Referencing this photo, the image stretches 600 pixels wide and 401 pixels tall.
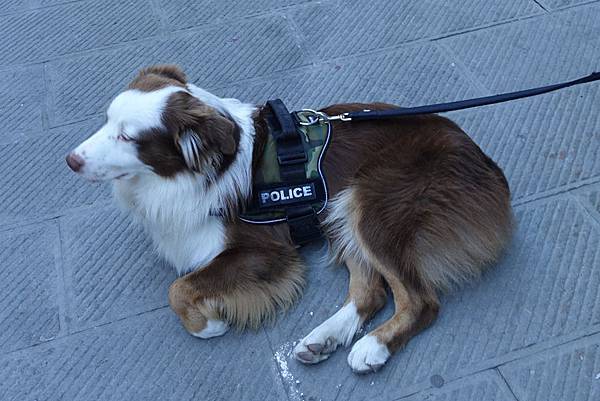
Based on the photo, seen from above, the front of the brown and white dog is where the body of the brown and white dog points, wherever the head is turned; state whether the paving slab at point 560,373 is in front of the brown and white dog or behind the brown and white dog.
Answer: behind

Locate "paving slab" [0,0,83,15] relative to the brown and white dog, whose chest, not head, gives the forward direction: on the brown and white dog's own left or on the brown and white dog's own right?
on the brown and white dog's own right

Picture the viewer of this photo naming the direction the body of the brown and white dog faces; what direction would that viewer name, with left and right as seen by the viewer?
facing to the left of the viewer

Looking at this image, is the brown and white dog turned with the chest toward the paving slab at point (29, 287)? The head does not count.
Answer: yes

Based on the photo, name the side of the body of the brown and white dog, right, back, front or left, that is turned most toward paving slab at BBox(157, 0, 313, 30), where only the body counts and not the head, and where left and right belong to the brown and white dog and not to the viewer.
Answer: right

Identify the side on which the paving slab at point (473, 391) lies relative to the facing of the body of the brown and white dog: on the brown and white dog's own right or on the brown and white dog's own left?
on the brown and white dog's own left

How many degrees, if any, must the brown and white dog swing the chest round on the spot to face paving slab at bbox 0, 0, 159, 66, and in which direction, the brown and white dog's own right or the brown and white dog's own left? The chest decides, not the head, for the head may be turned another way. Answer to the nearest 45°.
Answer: approximately 45° to the brown and white dog's own right

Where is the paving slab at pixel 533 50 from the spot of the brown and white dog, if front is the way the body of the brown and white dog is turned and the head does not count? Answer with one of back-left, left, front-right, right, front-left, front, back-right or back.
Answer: back-right

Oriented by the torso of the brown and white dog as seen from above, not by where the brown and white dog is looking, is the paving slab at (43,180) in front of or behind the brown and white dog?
in front
